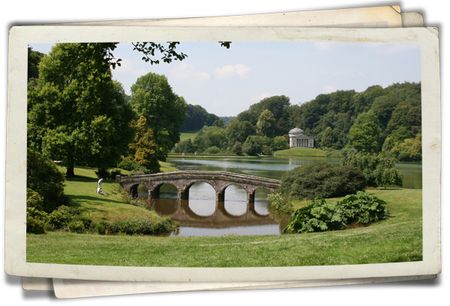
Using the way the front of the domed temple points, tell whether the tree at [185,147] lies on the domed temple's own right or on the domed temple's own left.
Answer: on the domed temple's own right

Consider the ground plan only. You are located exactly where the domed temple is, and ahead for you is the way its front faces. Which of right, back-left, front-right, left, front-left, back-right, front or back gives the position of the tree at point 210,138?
back-right

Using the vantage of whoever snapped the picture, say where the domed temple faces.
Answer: facing the viewer and to the right of the viewer

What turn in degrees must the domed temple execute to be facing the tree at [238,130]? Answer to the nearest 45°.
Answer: approximately 135° to its right

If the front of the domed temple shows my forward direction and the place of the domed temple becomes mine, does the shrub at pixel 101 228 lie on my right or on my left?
on my right
